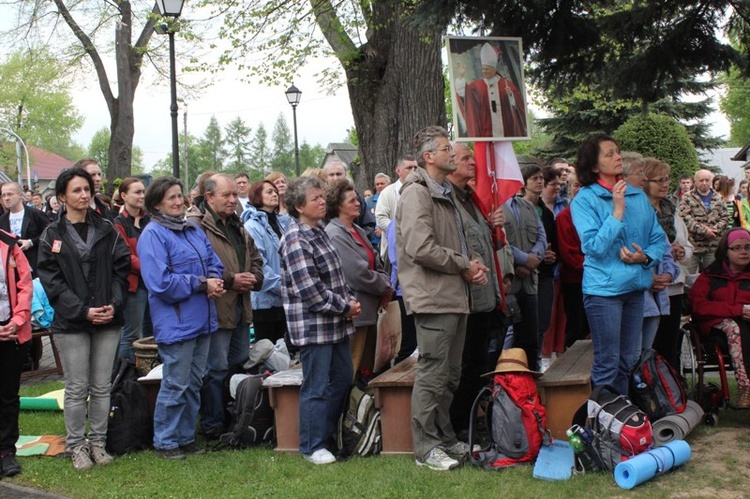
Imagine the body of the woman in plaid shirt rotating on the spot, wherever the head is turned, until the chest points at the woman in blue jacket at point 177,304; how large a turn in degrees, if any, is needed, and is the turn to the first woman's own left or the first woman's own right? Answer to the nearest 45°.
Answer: approximately 135° to the first woman's own right

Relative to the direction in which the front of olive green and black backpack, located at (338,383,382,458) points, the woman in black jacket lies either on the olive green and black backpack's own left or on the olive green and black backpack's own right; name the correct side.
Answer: on the olive green and black backpack's own right

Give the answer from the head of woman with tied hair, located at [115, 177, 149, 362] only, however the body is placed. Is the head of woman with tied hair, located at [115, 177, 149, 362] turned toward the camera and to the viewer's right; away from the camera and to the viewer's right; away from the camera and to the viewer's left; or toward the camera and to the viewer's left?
toward the camera and to the viewer's right

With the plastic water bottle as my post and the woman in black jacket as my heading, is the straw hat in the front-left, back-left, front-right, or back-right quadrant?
front-right

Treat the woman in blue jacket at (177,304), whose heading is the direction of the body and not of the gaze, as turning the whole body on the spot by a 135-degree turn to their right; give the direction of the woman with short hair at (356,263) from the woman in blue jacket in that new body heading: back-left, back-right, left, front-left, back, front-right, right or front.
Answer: back

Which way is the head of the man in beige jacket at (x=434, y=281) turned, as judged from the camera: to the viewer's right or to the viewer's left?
to the viewer's right

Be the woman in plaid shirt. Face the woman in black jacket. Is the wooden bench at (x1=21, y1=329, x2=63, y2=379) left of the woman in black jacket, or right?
right

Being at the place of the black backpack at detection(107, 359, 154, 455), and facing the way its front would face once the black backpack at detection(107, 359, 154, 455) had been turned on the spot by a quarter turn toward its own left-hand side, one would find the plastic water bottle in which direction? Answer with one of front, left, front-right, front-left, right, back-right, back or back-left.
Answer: front-left

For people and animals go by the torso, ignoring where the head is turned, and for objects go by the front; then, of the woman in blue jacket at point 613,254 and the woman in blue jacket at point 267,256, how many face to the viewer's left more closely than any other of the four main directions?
0

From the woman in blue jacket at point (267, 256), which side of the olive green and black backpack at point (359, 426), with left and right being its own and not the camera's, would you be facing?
back

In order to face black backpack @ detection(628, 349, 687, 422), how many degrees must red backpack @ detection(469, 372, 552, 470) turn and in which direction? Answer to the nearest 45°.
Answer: approximately 90° to its left

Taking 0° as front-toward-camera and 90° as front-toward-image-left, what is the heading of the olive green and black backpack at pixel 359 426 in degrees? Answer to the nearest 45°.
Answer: approximately 315°

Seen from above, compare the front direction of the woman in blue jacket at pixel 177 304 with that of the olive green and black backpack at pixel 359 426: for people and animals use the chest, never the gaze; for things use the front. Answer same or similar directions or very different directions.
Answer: same or similar directions

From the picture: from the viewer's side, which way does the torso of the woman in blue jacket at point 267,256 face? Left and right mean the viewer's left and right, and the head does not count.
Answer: facing the viewer and to the right of the viewer

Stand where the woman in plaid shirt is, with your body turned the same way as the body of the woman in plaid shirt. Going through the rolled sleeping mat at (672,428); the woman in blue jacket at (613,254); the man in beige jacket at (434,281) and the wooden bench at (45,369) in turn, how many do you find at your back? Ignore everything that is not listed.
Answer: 1

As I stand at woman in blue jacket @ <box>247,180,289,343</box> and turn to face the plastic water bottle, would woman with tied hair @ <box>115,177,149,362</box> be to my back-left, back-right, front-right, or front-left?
back-right
